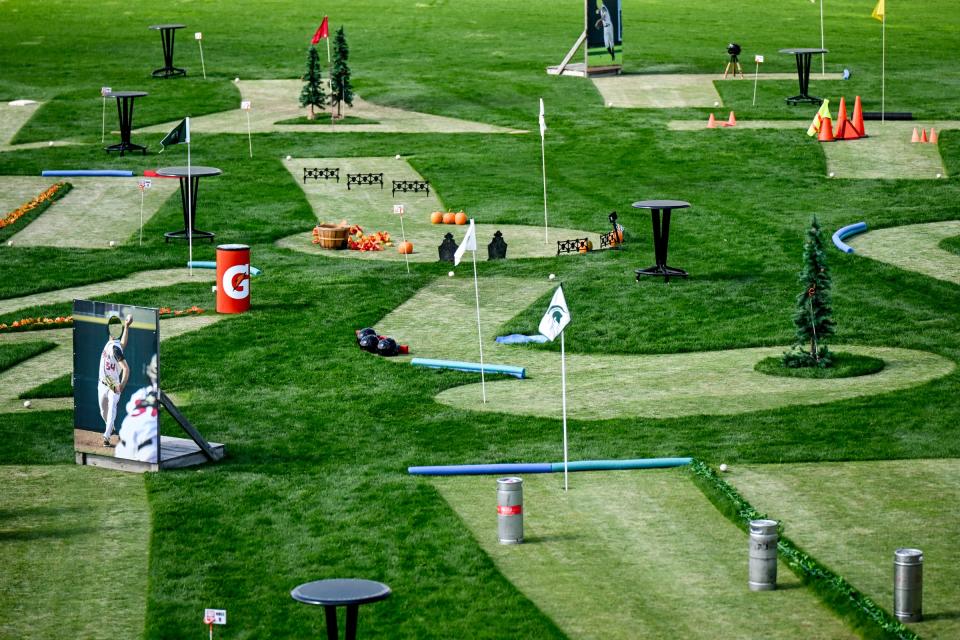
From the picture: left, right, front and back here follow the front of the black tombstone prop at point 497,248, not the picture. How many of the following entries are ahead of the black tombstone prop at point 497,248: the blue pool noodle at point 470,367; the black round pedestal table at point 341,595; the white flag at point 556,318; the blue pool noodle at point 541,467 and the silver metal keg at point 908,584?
5

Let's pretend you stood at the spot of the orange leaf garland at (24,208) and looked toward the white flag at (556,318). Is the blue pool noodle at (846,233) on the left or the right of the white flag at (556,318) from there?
left

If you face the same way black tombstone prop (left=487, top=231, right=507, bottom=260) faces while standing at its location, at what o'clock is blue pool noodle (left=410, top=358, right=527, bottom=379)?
The blue pool noodle is roughly at 12 o'clock from the black tombstone prop.

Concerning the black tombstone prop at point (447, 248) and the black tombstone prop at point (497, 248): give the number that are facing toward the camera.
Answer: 2

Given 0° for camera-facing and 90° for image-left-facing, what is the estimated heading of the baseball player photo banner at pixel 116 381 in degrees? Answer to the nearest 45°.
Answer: approximately 45°

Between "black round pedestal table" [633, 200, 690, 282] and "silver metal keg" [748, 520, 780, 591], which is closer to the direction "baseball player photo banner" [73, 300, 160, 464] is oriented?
the silver metal keg

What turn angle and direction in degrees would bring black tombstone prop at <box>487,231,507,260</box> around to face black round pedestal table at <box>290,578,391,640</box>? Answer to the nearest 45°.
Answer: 0° — it already faces it

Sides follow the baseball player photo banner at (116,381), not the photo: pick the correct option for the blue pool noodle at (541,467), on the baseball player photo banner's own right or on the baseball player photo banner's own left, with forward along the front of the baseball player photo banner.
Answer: on the baseball player photo banner's own left

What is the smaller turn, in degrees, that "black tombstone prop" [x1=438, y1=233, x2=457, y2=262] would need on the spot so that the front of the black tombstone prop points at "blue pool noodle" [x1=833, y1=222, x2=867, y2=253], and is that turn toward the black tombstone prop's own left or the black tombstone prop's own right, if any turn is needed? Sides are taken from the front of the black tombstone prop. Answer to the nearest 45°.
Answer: approximately 90° to the black tombstone prop's own left

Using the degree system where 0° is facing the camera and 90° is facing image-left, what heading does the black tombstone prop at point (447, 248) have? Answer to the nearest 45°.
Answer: approximately 0°

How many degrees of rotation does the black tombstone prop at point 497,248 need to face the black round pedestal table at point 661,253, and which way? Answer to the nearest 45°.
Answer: approximately 45° to its left

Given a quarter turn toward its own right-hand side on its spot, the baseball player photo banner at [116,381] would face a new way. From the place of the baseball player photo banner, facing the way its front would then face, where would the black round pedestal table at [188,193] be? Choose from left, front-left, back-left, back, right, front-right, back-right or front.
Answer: front-right

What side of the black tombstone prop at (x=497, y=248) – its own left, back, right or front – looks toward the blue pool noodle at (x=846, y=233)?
left

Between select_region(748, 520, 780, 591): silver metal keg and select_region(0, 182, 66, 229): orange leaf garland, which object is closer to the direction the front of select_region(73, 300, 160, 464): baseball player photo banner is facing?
the silver metal keg

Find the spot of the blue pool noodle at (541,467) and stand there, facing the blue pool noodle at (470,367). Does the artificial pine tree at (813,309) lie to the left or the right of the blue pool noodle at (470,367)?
right

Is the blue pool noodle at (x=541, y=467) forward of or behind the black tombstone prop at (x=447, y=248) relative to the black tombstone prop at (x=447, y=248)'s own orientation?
forward

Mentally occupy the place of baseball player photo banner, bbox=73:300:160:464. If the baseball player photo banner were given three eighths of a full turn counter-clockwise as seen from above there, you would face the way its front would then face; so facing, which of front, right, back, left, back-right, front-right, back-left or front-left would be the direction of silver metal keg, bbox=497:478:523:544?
front-right

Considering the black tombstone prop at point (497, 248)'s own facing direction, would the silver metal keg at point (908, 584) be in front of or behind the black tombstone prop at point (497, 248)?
in front
